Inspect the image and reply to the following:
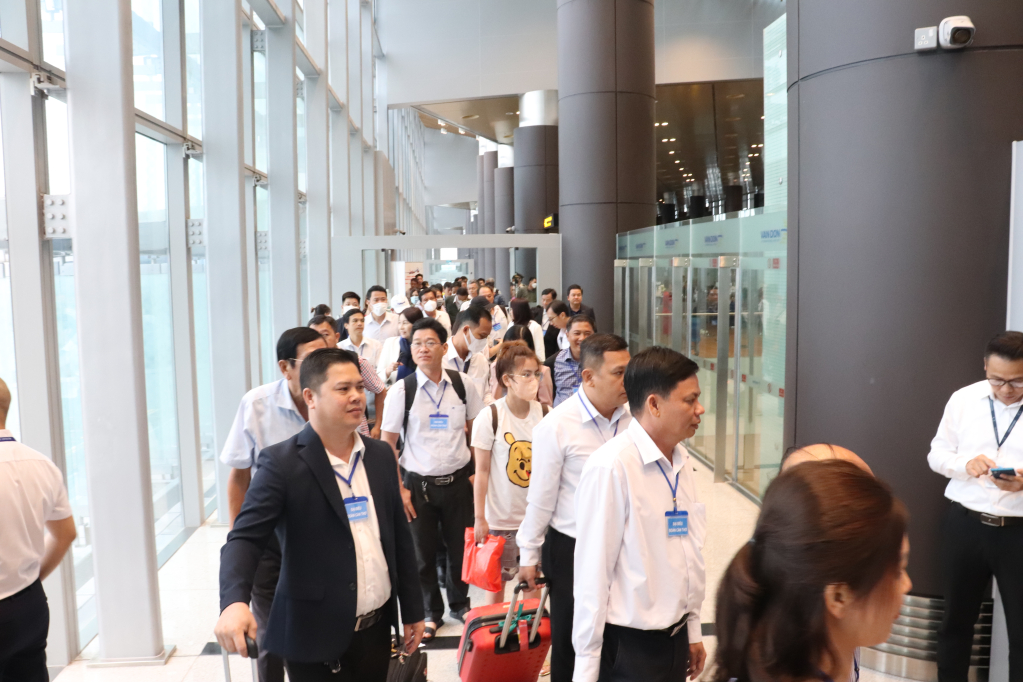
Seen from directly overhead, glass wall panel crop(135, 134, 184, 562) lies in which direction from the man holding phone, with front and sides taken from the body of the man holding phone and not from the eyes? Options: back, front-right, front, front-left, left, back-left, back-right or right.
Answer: right

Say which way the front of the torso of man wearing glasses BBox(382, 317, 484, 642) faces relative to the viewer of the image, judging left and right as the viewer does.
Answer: facing the viewer

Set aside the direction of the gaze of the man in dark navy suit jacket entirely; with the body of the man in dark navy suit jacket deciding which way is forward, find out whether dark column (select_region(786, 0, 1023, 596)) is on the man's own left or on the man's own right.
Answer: on the man's own left

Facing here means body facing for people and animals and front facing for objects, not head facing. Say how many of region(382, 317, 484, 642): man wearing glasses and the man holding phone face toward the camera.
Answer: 2

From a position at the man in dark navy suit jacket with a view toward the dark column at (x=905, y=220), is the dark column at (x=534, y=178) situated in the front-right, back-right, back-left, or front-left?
front-left

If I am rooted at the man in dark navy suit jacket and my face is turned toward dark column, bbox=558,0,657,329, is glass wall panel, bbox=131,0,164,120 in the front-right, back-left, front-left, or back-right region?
front-left

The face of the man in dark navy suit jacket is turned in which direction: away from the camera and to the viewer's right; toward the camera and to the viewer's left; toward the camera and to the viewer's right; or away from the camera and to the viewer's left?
toward the camera and to the viewer's right

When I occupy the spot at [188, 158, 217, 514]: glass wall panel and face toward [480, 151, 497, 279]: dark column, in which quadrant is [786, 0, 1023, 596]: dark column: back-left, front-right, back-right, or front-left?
back-right

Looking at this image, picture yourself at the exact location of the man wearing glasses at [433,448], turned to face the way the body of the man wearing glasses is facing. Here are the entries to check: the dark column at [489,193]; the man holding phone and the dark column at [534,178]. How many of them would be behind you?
2
